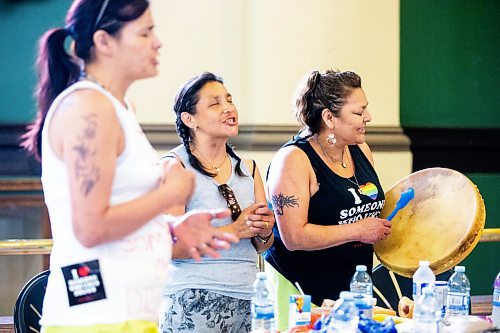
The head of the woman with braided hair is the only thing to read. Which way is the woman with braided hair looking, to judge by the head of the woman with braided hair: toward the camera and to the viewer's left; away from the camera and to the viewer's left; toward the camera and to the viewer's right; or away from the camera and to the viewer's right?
toward the camera and to the viewer's right

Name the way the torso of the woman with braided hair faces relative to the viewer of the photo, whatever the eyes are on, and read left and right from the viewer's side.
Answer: facing the viewer and to the right of the viewer

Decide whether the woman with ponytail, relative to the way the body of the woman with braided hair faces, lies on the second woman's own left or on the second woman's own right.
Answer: on the second woman's own right

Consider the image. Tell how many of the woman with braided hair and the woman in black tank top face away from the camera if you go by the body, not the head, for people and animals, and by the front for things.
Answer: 0

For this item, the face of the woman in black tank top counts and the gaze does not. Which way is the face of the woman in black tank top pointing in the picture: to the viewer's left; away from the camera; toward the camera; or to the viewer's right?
to the viewer's right

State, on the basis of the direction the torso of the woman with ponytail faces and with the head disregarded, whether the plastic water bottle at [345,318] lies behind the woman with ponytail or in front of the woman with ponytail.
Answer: in front

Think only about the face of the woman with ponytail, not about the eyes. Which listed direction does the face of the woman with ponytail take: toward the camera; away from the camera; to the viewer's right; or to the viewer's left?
to the viewer's right

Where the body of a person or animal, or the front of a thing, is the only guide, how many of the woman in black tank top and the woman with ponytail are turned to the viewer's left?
0

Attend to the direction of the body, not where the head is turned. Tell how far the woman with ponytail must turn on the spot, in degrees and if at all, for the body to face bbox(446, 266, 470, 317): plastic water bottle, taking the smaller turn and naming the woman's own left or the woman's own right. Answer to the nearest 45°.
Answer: approximately 45° to the woman's own left

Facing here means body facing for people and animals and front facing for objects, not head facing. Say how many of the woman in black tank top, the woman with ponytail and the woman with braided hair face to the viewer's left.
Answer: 0

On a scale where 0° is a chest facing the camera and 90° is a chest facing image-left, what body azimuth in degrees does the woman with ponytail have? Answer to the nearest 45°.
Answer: approximately 270°

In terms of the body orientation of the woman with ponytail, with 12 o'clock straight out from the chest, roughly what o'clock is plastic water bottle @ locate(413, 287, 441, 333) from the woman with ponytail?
The plastic water bottle is roughly at 11 o'clock from the woman with ponytail.
